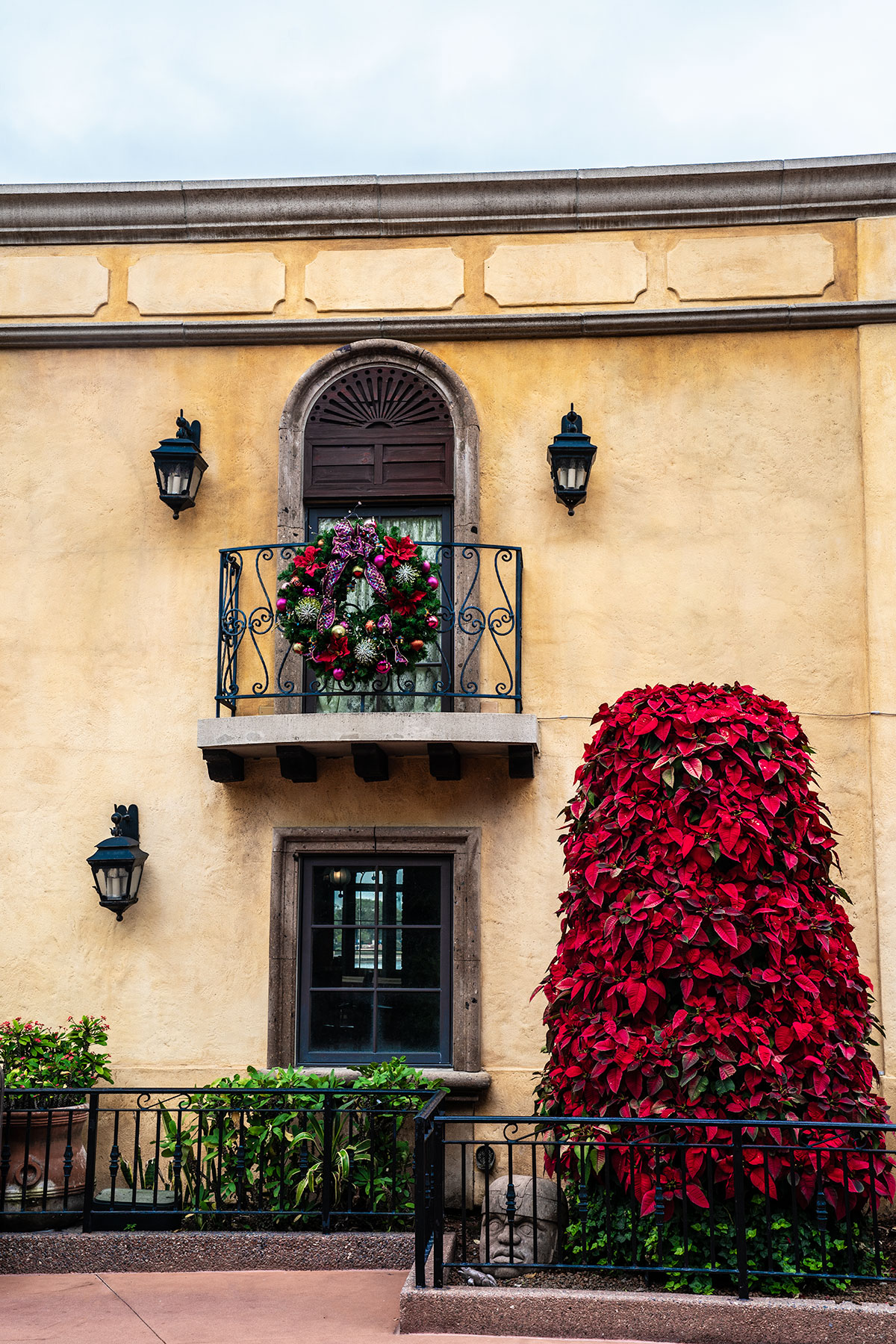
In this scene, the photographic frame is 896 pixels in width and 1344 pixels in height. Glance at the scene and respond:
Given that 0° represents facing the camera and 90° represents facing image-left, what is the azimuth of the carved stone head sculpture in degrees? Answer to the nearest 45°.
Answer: approximately 45°

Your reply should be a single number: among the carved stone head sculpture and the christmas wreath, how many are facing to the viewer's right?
0

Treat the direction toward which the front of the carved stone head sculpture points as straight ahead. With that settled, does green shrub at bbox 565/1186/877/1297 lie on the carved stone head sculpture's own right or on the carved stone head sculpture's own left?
on the carved stone head sculpture's own left

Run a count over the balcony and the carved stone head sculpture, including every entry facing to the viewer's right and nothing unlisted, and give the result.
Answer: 0

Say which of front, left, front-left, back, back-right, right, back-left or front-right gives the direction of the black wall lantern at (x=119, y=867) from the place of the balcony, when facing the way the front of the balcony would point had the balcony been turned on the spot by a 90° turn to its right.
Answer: front
